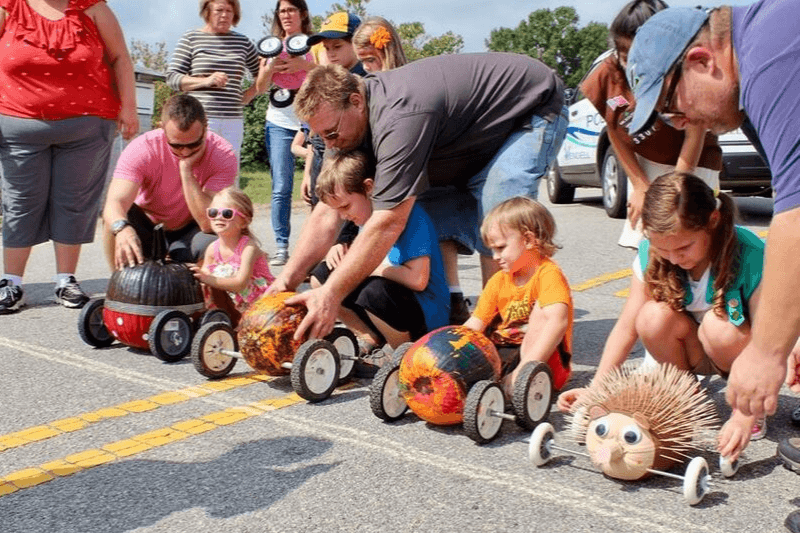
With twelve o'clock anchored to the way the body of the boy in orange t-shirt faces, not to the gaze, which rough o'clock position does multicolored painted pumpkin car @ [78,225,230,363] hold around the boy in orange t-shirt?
The multicolored painted pumpkin car is roughly at 2 o'clock from the boy in orange t-shirt.

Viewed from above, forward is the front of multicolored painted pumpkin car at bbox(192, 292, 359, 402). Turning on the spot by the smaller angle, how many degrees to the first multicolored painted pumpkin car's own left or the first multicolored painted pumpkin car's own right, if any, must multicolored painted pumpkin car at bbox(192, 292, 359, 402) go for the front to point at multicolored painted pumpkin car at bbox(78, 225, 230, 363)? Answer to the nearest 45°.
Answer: approximately 90° to the first multicolored painted pumpkin car's own right

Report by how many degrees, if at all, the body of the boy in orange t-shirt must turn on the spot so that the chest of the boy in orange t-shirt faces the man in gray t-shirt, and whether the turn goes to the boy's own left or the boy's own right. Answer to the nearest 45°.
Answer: approximately 90° to the boy's own right

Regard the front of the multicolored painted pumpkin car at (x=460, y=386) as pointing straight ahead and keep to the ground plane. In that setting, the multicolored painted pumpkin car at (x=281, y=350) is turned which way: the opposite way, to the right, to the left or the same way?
the same way

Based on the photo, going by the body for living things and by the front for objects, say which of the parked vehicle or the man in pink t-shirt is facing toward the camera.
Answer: the man in pink t-shirt

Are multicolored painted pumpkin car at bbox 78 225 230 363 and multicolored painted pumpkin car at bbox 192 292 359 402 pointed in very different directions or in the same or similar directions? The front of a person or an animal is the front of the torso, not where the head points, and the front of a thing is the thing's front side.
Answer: same or similar directions

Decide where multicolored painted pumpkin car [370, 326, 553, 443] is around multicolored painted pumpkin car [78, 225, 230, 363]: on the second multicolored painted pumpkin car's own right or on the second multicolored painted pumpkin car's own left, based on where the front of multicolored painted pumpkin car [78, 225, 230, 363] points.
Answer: on the second multicolored painted pumpkin car's own left

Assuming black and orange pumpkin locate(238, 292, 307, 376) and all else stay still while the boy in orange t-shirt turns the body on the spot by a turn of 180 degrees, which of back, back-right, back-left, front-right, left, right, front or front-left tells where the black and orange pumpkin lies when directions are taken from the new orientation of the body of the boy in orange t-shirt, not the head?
back-left

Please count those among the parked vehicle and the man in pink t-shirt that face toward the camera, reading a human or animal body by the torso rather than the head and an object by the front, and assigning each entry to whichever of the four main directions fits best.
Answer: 1

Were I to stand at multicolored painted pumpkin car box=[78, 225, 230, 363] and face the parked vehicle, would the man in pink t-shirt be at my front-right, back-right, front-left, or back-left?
front-left

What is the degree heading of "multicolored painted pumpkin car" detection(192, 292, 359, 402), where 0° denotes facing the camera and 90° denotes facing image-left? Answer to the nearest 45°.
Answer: approximately 45°

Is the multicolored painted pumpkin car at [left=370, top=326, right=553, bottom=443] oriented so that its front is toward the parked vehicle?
no

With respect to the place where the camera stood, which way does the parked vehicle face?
facing away from the viewer and to the left of the viewer

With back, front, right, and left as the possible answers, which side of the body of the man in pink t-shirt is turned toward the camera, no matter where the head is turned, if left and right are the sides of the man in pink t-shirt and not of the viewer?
front

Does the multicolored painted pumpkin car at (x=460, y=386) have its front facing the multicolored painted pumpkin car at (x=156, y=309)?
no

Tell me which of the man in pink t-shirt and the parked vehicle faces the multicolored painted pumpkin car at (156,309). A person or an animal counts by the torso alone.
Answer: the man in pink t-shirt

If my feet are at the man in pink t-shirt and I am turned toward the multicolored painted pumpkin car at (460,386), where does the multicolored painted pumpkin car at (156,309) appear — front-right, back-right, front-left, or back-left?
front-right

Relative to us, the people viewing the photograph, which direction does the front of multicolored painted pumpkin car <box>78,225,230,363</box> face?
facing the viewer and to the left of the viewer
